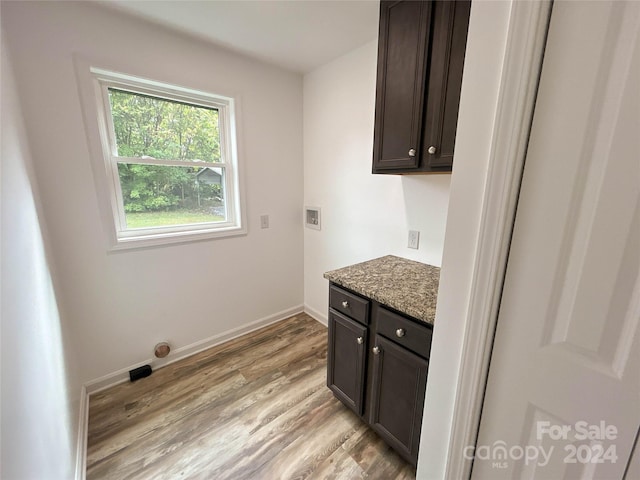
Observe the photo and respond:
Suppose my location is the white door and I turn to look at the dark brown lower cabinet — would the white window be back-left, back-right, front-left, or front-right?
front-left

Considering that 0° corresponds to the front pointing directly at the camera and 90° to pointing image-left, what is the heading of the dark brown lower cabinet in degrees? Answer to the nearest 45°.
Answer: approximately 45°

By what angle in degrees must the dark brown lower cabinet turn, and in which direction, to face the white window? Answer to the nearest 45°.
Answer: approximately 45° to its right

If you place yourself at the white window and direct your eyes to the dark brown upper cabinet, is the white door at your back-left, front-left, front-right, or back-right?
front-right
